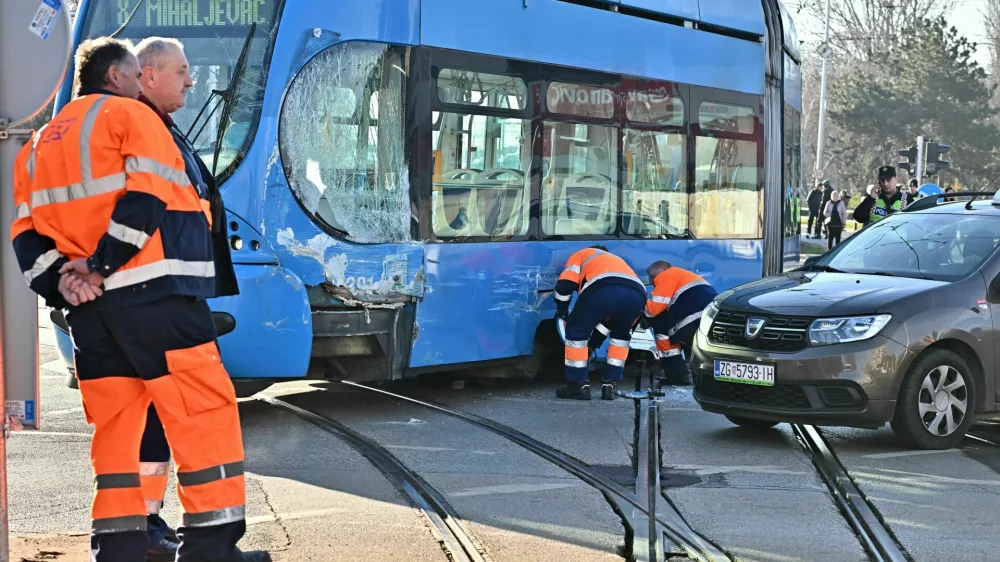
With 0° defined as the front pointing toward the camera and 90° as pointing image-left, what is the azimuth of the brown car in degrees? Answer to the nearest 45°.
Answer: approximately 45°

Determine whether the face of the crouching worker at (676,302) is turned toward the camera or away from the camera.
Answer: away from the camera

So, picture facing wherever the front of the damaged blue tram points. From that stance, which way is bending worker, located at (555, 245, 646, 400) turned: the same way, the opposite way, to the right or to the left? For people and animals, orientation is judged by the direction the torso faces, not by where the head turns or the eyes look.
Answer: to the right

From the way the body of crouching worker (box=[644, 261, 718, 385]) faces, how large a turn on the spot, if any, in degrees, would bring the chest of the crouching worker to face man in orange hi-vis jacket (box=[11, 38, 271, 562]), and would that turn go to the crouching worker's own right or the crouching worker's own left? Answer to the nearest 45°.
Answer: approximately 90° to the crouching worker's own left

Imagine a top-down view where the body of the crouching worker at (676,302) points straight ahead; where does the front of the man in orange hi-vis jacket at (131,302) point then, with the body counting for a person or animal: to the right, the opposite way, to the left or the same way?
to the right

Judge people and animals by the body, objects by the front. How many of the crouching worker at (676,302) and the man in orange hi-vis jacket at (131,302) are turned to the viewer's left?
1

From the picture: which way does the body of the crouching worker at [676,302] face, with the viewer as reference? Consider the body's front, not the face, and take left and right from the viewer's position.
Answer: facing to the left of the viewer

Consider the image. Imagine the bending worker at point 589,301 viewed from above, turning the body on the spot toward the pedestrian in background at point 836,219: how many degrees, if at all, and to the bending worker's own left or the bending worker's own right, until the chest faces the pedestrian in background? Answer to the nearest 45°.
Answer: approximately 45° to the bending worker's own right

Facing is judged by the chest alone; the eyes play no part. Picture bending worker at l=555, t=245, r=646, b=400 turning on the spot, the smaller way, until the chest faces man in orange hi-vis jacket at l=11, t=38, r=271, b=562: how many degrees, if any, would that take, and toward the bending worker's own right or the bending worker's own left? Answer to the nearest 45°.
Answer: approximately 135° to the bending worker's own left

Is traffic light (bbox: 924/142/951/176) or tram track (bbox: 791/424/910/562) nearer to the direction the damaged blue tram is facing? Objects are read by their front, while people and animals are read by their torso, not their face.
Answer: the tram track

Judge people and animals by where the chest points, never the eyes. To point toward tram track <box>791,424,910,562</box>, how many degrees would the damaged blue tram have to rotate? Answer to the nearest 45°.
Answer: approximately 90° to its left

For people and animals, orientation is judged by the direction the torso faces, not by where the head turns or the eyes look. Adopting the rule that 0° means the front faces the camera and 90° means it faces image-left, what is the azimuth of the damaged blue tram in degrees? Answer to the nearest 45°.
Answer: approximately 45°

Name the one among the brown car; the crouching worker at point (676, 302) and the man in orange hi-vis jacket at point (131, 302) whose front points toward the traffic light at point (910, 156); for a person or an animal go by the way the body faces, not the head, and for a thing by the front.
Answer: the man in orange hi-vis jacket

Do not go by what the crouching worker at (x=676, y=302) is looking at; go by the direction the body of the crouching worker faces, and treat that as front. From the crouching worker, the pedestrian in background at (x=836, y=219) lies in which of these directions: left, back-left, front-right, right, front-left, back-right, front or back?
right
